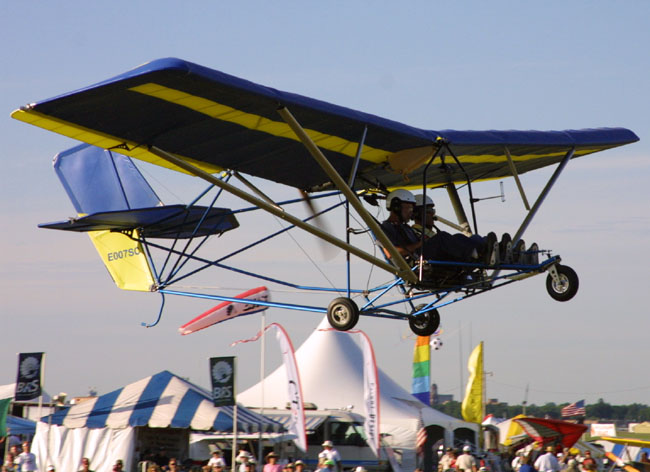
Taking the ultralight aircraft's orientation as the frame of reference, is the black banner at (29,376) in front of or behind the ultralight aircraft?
behind

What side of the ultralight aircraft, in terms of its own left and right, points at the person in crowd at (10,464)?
back

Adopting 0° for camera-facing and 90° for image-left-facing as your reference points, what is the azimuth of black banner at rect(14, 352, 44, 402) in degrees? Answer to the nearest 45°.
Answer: approximately 0°

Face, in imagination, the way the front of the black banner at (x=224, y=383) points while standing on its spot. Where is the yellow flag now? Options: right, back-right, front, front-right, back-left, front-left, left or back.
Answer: back-left

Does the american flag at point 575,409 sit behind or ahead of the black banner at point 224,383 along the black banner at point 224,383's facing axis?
behind

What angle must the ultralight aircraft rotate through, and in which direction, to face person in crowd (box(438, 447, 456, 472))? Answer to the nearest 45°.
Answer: approximately 135° to its left

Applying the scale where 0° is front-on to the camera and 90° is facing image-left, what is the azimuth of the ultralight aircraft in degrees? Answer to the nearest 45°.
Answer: approximately 315°

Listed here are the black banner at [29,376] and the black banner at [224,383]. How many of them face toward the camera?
2

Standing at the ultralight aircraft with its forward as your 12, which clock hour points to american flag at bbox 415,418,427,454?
The american flag is roughly at 8 o'clock from the ultralight aircraft.

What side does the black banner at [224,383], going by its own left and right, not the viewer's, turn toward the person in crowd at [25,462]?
right

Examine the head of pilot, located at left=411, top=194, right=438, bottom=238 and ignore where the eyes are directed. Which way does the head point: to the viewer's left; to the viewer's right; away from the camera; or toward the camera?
to the viewer's right
